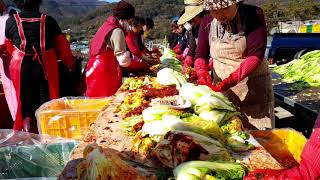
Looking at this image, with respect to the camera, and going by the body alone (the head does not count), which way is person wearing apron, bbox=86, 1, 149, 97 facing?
to the viewer's right

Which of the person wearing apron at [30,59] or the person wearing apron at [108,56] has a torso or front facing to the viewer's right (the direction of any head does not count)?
the person wearing apron at [108,56]

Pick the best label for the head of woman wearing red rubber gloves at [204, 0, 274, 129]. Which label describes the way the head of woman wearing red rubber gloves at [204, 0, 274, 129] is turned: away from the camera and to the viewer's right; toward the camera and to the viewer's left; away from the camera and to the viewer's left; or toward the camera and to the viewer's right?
toward the camera and to the viewer's left

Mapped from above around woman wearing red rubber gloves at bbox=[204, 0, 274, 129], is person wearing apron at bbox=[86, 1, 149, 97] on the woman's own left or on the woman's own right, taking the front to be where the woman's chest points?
on the woman's own right

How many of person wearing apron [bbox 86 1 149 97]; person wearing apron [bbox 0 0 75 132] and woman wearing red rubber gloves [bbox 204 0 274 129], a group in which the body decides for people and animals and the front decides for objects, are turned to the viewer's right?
1

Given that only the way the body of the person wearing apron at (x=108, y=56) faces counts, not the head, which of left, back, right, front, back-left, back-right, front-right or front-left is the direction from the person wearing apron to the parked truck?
front-left

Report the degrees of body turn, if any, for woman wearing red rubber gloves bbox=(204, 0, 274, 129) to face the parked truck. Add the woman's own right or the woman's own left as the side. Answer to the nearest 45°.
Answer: approximately 135° to the woman's own right

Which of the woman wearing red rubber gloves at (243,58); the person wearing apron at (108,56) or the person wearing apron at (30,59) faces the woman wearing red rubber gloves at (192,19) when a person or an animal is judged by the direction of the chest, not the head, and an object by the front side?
the person wearing apron at (108,56)

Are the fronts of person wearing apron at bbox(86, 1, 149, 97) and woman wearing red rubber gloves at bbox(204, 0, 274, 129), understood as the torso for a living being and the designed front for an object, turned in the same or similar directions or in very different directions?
very different directions

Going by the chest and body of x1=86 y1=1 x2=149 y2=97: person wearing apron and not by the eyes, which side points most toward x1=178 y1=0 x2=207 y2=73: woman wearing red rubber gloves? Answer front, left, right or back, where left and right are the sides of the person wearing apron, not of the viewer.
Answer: front
